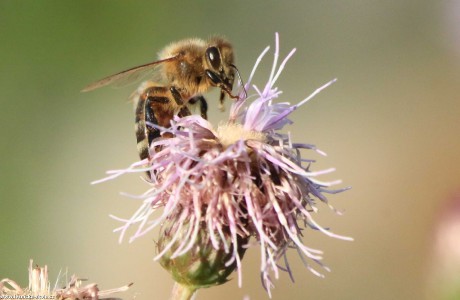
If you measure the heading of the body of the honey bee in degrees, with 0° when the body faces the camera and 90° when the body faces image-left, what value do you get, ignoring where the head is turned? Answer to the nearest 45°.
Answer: approximately 270°

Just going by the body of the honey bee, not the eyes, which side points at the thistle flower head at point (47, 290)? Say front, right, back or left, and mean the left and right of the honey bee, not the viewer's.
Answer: back
